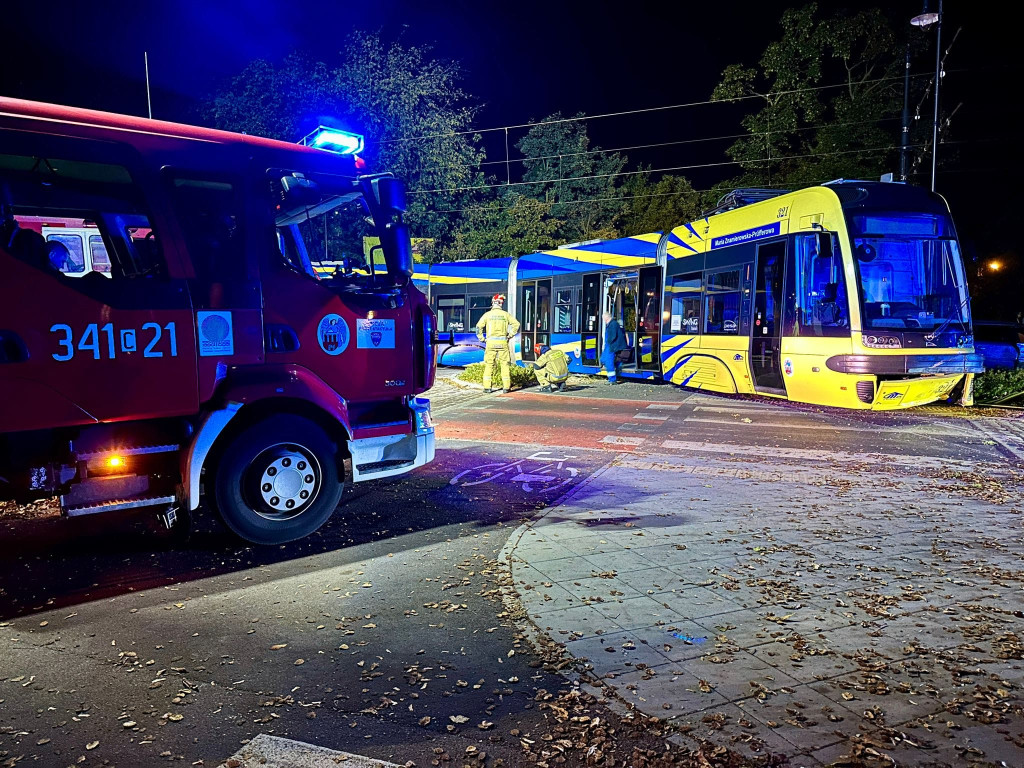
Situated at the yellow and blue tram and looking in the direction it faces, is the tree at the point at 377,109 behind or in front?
behind

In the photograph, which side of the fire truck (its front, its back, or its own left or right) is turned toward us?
right

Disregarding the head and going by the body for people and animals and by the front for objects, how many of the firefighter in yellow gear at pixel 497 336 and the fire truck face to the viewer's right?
1

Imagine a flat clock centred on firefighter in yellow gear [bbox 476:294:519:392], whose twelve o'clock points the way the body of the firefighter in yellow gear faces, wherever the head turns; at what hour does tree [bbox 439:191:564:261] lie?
The tree is roughly at 12 o'clock from the firefighter in yellow gear.

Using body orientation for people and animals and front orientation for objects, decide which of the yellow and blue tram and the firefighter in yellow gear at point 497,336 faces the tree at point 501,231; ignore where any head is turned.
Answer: the firefighter in yellow gear

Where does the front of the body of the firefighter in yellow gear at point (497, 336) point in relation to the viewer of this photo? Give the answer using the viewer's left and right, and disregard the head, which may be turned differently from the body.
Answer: facing away from the viewer

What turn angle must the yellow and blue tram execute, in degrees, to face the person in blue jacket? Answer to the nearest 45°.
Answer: approximately 180°

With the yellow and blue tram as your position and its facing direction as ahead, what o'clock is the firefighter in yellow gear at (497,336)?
The firefighter in yellow gear is roughly at 5 o'clock from the yellow and blue tram.

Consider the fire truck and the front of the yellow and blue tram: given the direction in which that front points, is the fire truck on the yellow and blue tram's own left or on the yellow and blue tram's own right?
on the yellow and blue tram's own right

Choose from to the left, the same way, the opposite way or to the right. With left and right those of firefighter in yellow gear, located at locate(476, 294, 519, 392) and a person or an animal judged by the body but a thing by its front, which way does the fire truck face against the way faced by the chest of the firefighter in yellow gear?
to the right
